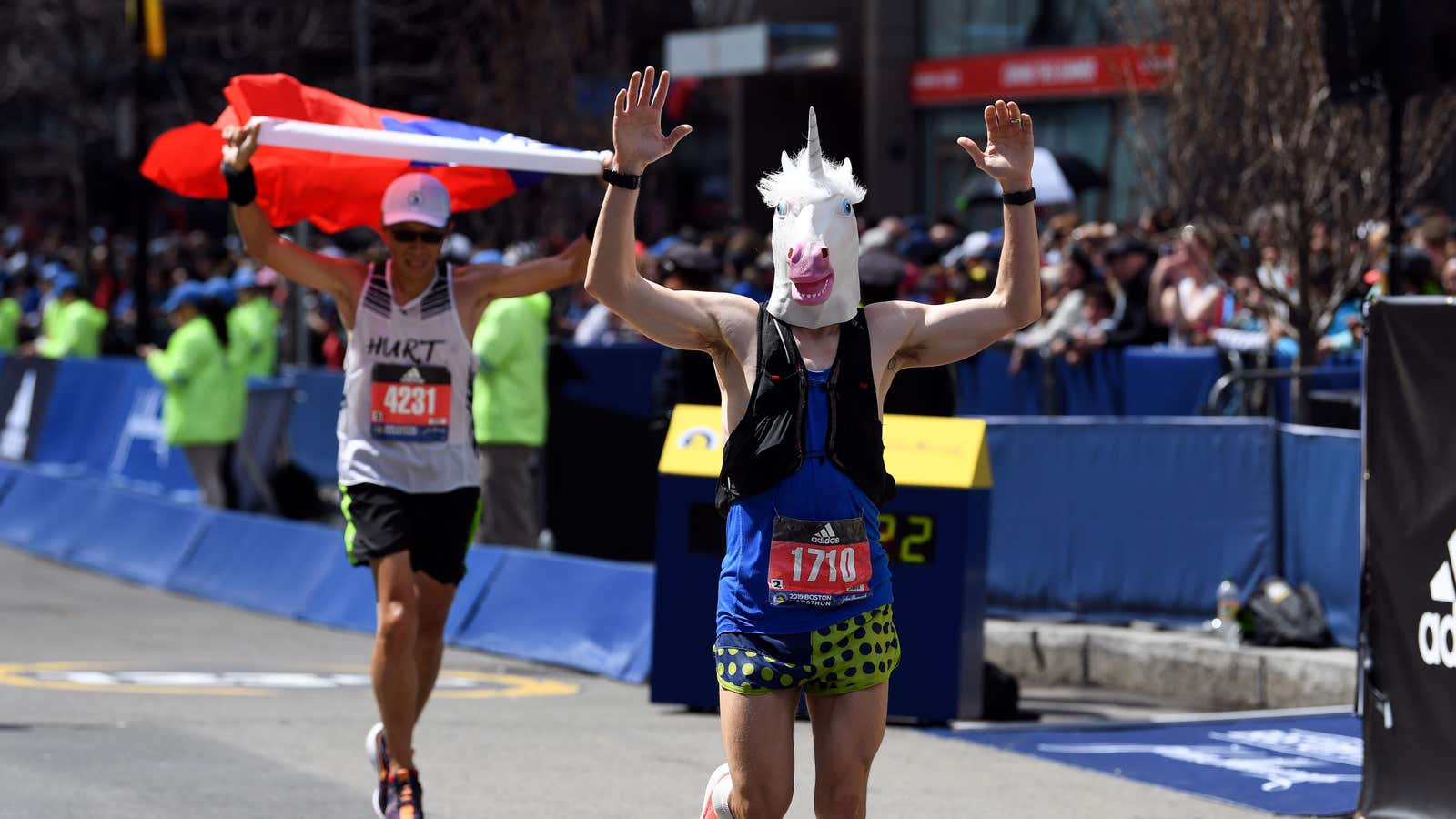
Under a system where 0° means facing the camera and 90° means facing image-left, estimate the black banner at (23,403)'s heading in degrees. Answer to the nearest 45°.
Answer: approximately 0°

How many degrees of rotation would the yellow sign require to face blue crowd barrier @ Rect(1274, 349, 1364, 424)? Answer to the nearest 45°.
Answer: approximately 135° to its left
